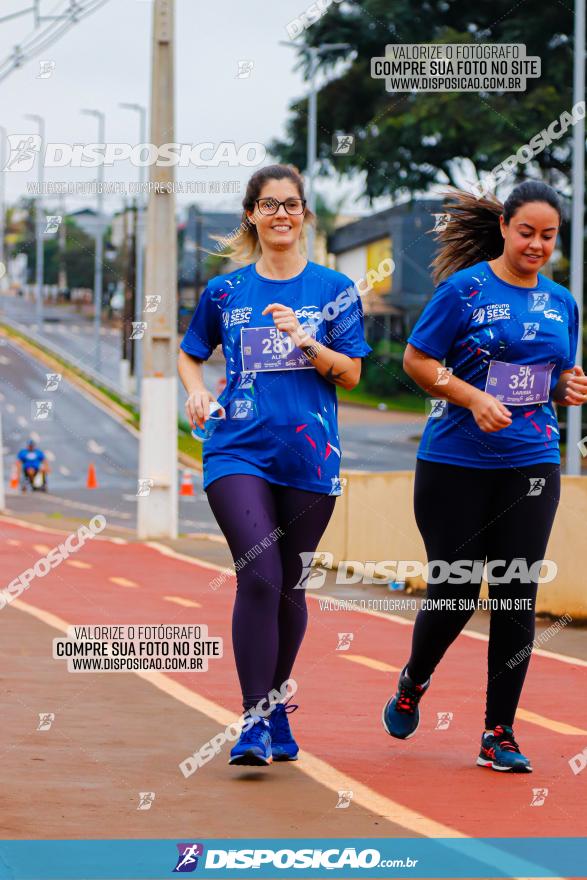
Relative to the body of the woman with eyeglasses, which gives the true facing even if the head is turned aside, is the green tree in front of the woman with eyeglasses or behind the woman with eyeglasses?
behind

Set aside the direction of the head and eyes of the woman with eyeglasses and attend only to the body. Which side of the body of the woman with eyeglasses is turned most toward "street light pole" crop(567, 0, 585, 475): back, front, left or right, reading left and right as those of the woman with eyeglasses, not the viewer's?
back

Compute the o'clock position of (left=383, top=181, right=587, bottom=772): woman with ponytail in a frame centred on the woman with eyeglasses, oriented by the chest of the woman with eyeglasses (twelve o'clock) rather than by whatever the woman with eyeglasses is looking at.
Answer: The woman with ponytail is roughly at 9 o'clock from the woman with eyeglasses.

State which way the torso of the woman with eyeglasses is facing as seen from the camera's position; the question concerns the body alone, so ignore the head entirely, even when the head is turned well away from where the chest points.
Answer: toward the camera

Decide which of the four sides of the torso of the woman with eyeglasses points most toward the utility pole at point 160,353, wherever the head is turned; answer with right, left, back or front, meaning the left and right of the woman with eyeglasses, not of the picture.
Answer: back
